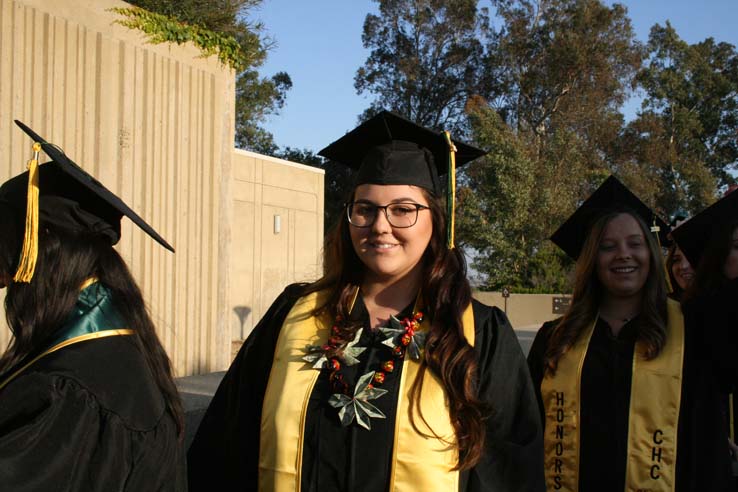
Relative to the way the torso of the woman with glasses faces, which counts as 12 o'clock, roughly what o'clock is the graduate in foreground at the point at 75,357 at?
The graduate in foreground is roughly at 2 o'clock from the woman with glasses.

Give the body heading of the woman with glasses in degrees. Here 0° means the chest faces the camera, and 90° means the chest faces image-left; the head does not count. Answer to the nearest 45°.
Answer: approximately 0°

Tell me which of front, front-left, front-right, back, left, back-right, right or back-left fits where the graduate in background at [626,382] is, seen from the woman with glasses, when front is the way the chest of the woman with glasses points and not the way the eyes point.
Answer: back-left

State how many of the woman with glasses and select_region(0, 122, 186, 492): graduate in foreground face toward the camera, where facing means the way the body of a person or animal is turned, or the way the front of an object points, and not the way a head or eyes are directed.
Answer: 1

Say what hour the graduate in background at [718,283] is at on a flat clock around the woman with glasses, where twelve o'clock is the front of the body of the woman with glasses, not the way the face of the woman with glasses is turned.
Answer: The graduate in background is roughly at 8 o'clock from the woman with glasses.
